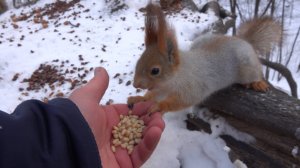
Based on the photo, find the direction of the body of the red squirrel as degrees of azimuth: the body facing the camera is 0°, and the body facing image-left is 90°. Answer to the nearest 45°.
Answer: approximately 90°
